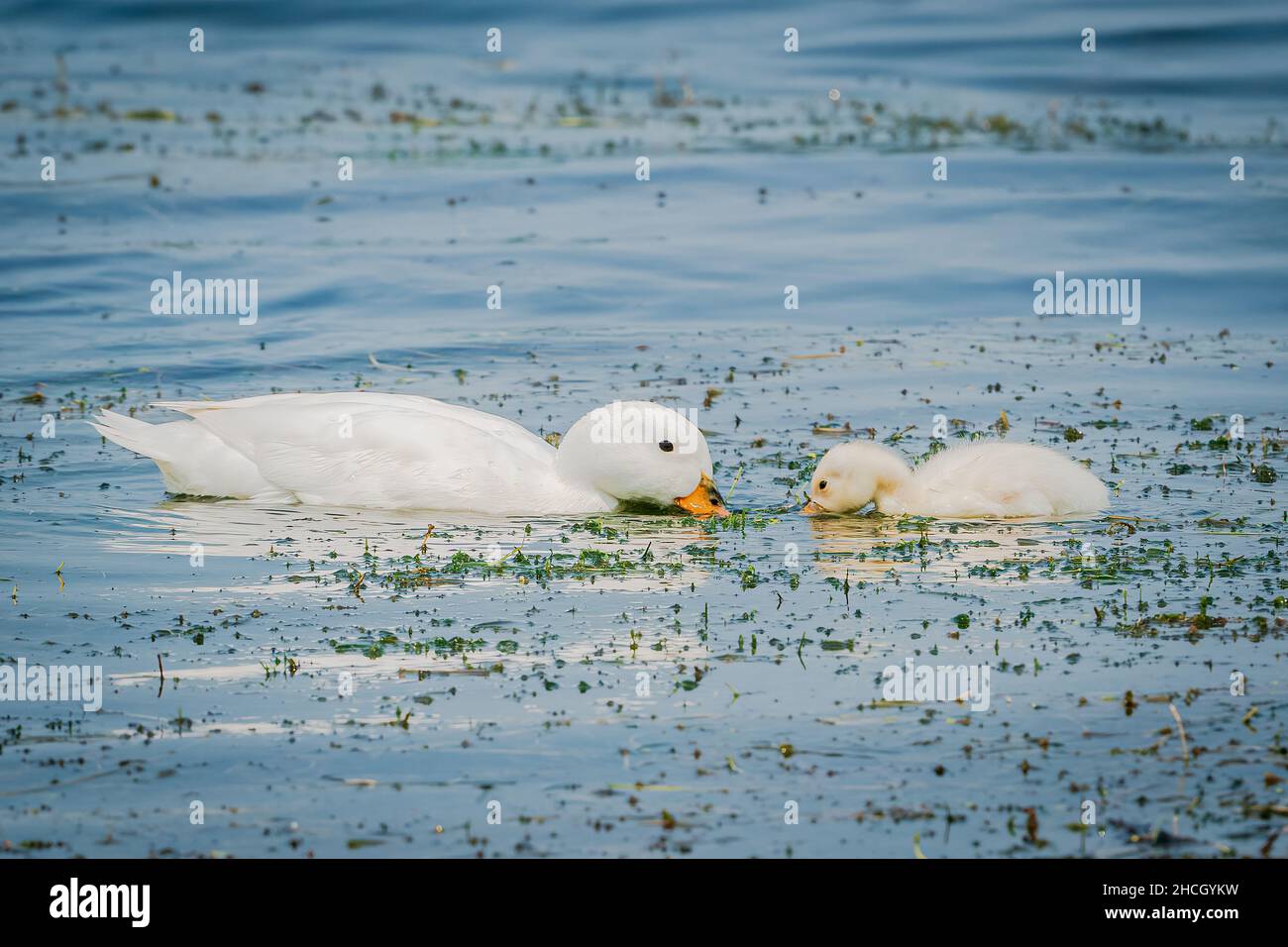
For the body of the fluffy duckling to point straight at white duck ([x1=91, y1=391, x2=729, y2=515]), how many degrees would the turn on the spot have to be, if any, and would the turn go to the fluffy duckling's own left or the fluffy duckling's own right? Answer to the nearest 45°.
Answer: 0° — it already faces it

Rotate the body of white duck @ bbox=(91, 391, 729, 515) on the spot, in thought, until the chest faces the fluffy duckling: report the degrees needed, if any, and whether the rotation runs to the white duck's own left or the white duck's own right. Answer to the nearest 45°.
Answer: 0° — it already faces it

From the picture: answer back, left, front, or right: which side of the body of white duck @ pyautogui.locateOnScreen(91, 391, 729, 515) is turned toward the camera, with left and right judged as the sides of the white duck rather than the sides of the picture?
right

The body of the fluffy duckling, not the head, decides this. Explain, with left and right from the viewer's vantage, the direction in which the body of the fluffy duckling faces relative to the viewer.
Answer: facing to the left of the viewer

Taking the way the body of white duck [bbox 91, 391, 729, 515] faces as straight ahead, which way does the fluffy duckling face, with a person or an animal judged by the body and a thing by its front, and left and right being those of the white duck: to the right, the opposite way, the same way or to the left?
the opposite way

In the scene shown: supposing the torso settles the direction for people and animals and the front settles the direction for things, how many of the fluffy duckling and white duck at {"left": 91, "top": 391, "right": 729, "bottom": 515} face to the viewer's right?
1

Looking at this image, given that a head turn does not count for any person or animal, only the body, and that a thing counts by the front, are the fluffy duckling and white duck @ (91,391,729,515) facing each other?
yes
